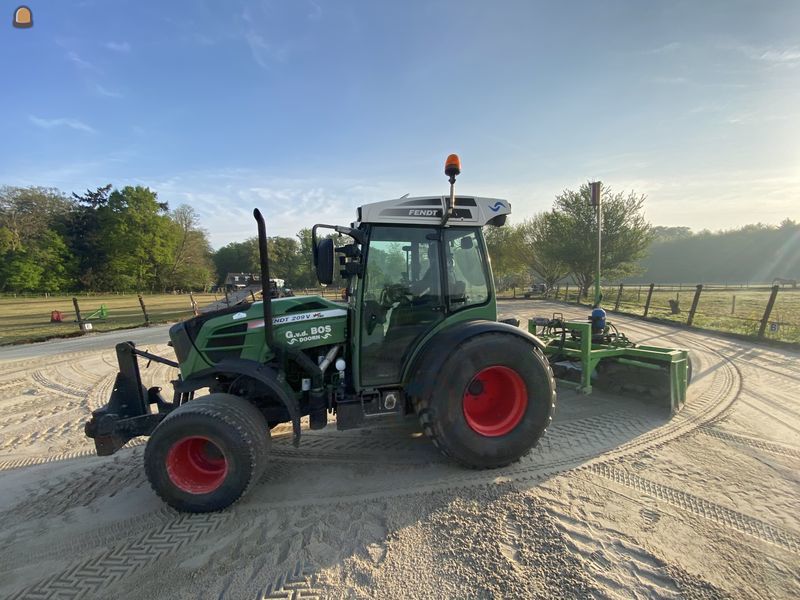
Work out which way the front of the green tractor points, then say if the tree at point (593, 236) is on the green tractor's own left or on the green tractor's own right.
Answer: on the green tractor's own right

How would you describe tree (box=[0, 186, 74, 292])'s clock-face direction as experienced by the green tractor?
The tree is roughly at 2 o'clock from the green tractor.

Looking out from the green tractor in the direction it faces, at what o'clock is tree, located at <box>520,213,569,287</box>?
The tree is roughly at 4 o'clock from the green tractor.

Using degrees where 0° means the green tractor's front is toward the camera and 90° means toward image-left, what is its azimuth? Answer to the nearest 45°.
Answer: approximately 90°

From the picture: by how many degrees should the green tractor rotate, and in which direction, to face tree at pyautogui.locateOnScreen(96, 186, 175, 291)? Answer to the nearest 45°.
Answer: approximately 45° to its right

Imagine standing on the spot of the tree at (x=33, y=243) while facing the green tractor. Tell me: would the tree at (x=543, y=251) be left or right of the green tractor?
left
